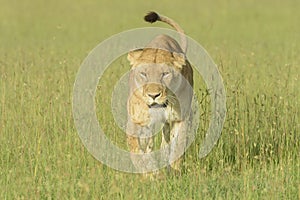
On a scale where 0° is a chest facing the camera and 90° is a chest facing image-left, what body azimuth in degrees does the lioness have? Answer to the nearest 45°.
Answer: approximately 0°
